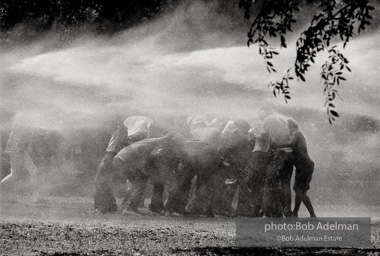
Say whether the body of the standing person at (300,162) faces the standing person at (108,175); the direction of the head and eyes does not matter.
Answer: yes

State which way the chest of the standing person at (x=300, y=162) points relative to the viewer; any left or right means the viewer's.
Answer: facing to the left of the viewer
